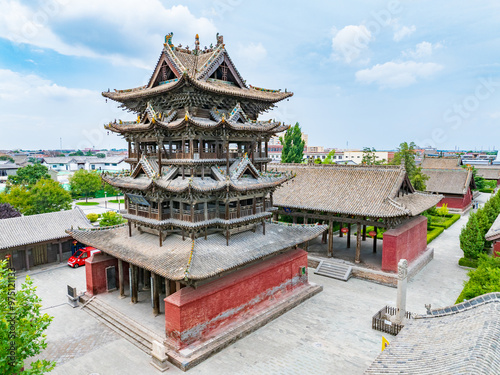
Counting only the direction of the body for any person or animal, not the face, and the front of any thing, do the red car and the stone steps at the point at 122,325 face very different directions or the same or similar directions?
same or similar directions

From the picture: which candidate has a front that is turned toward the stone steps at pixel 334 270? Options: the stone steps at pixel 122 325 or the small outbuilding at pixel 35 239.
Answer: the small outbuilding

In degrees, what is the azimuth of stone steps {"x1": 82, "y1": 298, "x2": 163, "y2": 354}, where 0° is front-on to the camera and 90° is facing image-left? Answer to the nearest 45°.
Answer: approximately 45°

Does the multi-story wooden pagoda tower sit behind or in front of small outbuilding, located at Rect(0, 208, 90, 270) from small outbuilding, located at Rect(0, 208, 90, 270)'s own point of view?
in front

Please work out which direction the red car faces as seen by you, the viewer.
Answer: facing the viewer and to the left of the viewer

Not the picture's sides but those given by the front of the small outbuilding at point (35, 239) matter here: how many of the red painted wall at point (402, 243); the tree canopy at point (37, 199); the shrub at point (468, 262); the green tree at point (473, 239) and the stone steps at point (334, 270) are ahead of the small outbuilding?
4

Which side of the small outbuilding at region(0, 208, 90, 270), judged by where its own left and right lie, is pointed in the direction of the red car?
front

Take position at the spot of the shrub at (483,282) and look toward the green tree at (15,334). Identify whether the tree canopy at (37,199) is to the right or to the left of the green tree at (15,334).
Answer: right

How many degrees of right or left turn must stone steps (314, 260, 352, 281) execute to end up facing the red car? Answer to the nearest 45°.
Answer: approximately 45° to its right

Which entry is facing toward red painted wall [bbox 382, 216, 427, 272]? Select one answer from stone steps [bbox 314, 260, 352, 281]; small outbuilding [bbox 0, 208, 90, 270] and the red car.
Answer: the small outbuilding

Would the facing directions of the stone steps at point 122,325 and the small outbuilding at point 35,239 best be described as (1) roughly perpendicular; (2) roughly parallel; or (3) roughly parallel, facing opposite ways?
roughly perpendicular

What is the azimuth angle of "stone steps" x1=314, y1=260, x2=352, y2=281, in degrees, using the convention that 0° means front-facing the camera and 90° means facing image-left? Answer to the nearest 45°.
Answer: approximately 45°

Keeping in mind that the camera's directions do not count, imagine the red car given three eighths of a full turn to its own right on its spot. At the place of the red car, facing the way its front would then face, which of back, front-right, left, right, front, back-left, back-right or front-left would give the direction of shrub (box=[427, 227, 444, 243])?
right

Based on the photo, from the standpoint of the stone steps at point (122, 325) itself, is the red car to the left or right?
on its right

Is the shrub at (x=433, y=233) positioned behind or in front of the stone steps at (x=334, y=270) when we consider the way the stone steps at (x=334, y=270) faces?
behind

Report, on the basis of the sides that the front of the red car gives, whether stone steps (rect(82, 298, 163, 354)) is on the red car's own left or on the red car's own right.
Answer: on the red car's own left

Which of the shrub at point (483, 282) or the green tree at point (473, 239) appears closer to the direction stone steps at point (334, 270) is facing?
the shrub

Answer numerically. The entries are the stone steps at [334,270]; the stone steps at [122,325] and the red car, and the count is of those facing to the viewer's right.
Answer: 0

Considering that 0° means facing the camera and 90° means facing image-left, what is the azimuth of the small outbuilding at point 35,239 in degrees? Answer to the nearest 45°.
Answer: approximately 315°
